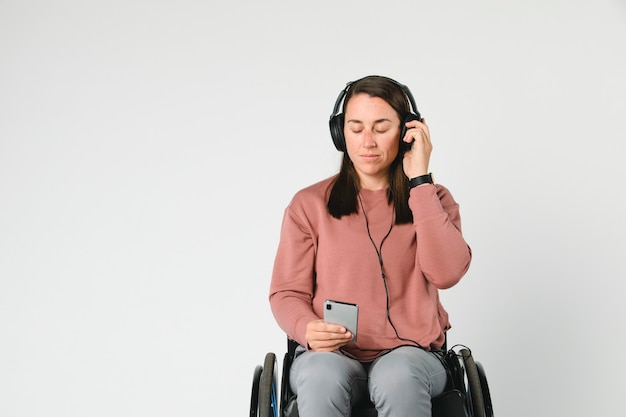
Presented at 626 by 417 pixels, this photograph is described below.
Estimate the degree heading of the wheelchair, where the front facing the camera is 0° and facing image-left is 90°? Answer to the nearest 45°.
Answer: approximately 0°
